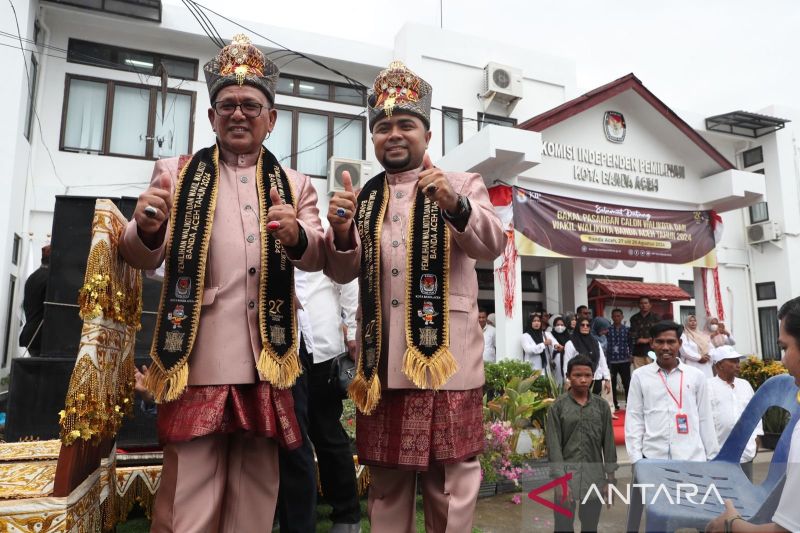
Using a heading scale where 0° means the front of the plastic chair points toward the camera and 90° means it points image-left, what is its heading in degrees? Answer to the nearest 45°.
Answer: approximately 90°

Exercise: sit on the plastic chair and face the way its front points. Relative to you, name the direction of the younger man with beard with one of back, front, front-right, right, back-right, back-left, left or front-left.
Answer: front

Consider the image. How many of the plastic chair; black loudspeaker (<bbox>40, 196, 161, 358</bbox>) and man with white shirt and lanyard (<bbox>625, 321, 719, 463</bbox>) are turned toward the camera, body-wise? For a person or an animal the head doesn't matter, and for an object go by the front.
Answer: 2

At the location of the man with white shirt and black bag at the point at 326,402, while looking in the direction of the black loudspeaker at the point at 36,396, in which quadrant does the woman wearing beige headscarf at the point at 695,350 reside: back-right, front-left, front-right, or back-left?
back-right

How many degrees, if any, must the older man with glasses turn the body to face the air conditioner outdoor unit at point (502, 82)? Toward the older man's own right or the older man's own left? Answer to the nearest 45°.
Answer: approximately 135° to the older man's own left

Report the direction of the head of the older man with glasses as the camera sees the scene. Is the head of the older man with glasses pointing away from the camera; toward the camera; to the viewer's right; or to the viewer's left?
toward the camera

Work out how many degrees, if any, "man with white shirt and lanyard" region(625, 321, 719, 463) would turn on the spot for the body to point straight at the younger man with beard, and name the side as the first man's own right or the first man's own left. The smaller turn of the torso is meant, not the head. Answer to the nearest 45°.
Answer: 0° — they already face them

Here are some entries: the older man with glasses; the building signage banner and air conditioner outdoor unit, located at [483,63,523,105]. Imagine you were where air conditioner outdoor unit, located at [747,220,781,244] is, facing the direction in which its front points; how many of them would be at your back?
0

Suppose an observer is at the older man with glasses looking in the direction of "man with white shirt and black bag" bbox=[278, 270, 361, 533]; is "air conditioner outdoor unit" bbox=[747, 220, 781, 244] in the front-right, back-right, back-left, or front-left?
front-right

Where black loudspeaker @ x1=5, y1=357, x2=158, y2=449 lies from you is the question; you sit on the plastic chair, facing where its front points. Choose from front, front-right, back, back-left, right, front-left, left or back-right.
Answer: front

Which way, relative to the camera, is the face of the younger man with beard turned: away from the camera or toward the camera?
toward the camera

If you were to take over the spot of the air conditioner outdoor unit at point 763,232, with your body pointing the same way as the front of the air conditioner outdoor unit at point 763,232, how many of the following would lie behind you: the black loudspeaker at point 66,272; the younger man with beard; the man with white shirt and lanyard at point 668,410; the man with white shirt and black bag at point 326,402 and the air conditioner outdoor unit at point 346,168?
0

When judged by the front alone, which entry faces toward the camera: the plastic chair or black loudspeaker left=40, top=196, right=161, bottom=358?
the black loudspeaker

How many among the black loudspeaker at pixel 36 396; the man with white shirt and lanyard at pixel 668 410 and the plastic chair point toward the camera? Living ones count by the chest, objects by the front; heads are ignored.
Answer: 2

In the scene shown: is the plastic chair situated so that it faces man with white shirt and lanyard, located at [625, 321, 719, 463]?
no

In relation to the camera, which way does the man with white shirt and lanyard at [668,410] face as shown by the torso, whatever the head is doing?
toward the camera

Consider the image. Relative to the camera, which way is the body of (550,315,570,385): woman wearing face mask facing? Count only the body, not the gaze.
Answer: toward the camera
